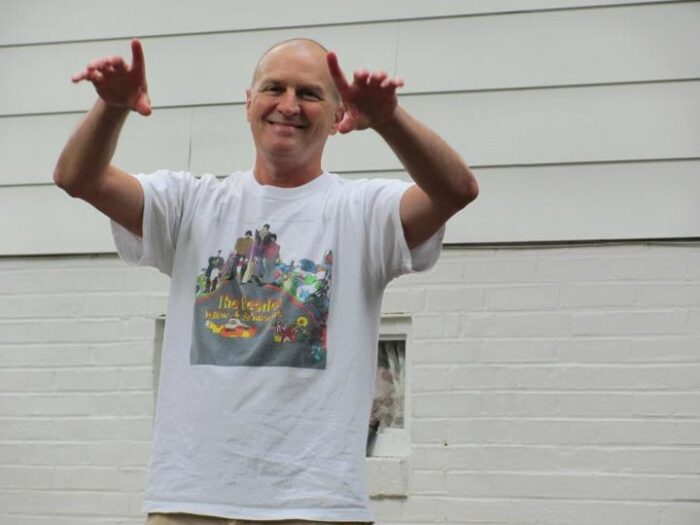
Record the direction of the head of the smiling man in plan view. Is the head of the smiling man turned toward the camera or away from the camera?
toward the camera

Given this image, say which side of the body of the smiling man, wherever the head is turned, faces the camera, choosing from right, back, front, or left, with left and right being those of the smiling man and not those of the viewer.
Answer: front
